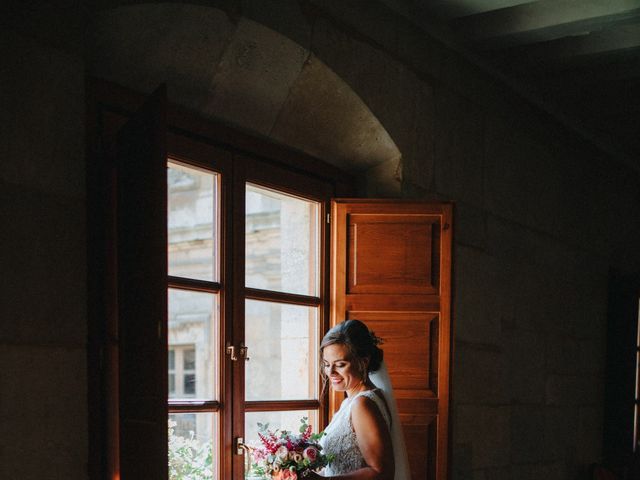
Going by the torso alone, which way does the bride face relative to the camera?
to the viewer's left

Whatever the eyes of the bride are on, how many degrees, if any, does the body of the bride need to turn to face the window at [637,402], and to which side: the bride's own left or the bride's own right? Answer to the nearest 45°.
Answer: approximately 135° to the bride's own right

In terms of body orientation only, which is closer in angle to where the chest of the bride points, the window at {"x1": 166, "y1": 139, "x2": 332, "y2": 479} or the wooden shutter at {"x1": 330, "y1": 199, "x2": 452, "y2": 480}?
the window
